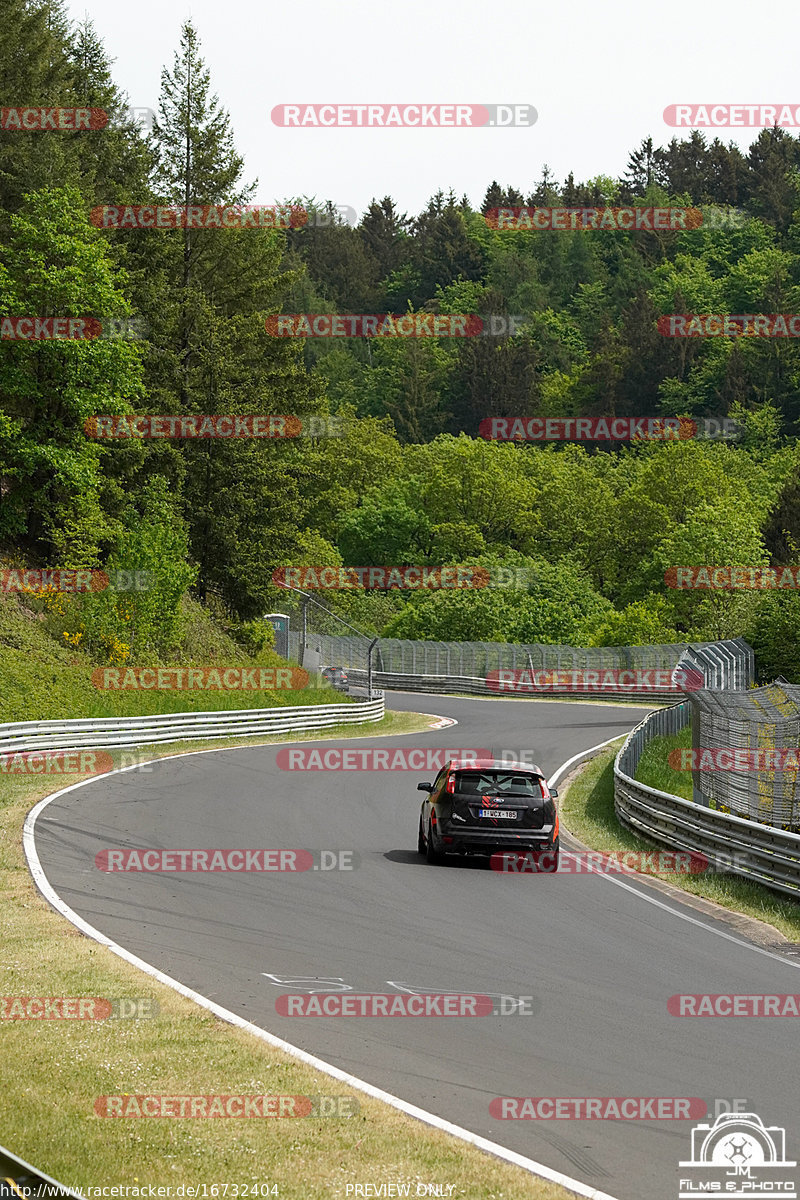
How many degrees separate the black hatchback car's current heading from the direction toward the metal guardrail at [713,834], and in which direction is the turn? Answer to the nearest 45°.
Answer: approximately 90° to its right

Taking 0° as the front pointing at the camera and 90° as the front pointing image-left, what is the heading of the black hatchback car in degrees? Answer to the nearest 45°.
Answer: approximately 180°

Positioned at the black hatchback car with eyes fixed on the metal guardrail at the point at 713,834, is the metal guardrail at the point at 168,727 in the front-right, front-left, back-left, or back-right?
back-left
